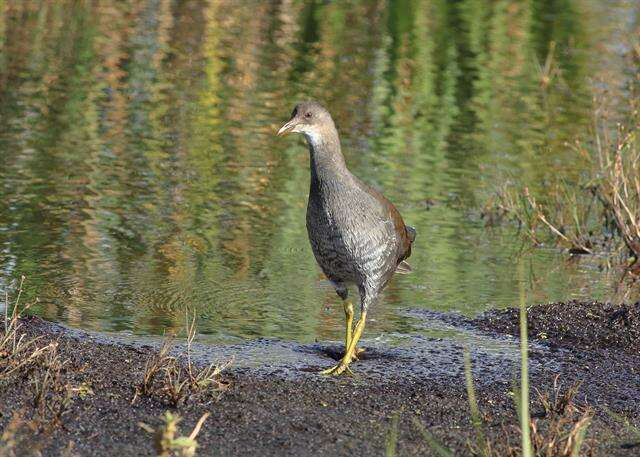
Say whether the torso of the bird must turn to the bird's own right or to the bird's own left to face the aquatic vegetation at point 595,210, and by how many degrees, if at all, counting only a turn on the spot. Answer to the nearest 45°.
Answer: approximately 180°

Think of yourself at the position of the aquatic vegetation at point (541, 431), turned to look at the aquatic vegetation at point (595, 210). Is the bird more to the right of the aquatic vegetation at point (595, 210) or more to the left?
left

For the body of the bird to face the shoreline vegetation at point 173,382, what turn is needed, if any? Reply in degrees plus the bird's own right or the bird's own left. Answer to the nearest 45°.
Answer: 0° — it already faces it

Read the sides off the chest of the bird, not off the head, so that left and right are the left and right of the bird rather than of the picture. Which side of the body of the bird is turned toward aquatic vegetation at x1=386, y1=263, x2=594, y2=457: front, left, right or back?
left

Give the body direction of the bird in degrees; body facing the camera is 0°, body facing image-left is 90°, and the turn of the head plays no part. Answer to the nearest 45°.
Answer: approximately 45°
